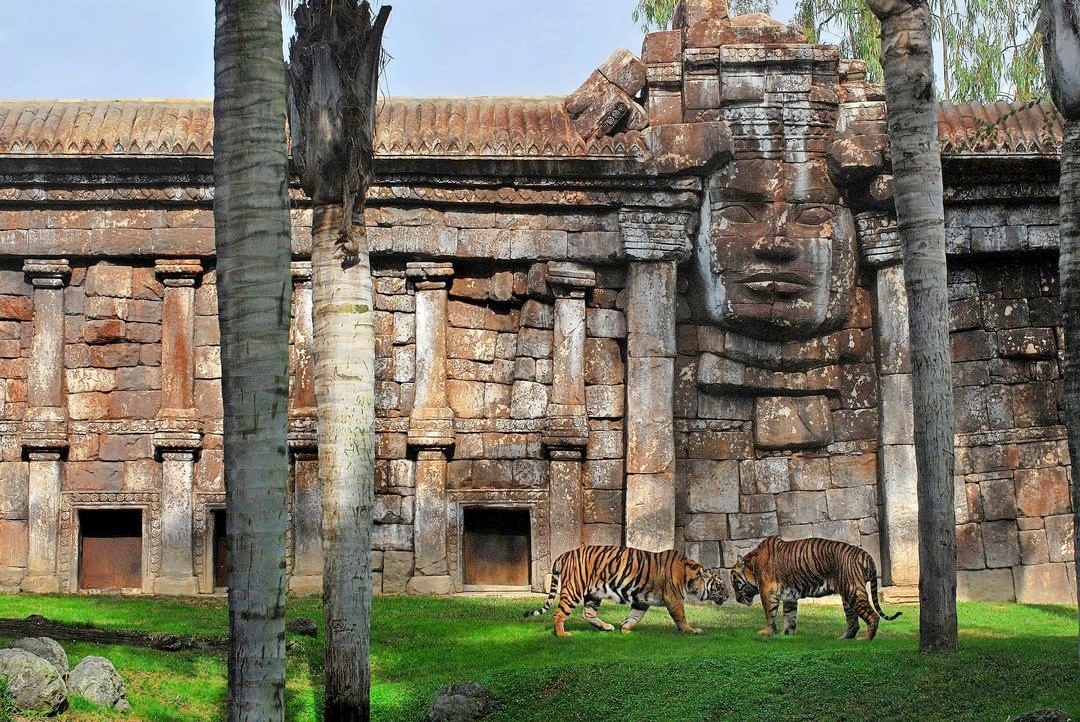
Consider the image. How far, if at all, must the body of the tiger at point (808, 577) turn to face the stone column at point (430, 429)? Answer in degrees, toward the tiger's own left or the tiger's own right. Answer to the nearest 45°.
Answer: approximately 45° to the tiger's own right

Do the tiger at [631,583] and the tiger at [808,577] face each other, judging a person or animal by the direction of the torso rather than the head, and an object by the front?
yes

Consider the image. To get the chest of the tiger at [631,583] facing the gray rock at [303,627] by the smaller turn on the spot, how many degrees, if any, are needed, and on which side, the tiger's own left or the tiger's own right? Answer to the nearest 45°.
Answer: approximately 180°

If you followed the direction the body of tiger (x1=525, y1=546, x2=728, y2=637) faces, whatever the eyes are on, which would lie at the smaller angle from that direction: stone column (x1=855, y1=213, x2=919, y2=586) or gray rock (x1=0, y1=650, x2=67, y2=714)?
the stone column

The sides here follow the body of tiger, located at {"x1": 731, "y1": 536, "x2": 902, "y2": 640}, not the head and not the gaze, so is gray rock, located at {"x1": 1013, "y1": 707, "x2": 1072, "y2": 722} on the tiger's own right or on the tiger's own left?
on the tiger's own left

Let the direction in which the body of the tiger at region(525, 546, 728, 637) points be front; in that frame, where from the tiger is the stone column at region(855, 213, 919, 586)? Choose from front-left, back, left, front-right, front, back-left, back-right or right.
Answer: front-left

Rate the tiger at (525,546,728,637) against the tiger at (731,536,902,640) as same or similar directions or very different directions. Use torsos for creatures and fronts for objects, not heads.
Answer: very different directions

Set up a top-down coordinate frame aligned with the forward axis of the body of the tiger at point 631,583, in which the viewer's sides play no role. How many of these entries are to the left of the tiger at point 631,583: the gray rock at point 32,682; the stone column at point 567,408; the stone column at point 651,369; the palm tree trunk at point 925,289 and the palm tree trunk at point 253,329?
2

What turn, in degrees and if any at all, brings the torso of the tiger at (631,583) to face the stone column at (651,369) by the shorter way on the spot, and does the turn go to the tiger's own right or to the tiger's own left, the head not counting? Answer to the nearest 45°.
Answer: approximately 90° to the tiger's own left

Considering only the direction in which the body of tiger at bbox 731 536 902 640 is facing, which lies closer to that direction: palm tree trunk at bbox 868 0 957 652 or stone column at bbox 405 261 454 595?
the stone column

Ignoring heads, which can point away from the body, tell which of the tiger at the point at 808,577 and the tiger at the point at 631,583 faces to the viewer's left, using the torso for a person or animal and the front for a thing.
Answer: the tiger at the point at 808,577

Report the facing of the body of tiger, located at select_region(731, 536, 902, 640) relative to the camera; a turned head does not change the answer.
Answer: to the viewer's left

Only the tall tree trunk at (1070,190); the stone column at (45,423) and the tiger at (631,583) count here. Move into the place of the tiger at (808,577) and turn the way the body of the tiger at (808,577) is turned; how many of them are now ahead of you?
2

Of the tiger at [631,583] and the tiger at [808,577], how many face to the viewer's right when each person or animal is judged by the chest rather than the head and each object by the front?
1

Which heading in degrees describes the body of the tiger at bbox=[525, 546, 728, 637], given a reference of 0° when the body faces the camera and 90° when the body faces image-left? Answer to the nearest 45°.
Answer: approximately 270°
